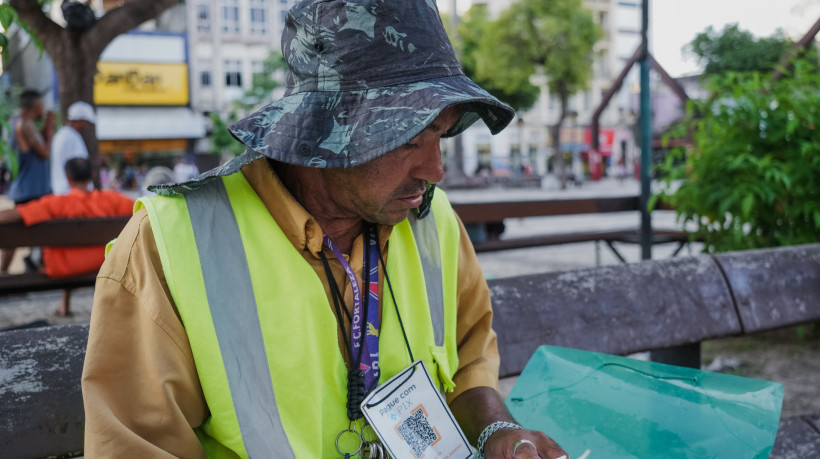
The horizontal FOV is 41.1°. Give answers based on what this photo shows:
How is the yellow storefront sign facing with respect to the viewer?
toward the camera

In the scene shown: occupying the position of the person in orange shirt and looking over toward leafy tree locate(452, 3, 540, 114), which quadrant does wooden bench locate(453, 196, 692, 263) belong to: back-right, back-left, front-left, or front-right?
front-right

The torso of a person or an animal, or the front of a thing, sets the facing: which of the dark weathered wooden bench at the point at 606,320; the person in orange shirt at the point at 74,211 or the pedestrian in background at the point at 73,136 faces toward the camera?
the dark weathered wooden bench

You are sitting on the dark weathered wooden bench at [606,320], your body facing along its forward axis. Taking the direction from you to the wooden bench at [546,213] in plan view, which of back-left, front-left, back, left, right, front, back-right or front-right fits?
back

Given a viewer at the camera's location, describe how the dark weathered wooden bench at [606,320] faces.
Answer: facing the viewer

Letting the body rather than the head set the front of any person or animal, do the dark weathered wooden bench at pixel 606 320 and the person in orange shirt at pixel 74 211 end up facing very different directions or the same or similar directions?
very different directions

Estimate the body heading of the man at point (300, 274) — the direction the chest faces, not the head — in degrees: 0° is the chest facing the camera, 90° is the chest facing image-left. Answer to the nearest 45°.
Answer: approximately 315°

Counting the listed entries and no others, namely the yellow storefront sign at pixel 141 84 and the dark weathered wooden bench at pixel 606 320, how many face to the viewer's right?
0

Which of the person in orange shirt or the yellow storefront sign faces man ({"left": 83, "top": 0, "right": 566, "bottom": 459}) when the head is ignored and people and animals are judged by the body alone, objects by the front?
the yellow storefront sign

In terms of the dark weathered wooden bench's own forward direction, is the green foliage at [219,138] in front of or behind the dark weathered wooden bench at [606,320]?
behind
